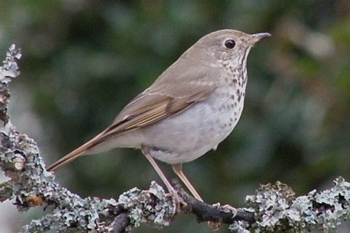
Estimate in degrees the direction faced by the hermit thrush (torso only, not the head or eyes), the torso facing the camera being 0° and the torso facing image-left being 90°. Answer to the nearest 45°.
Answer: approximately 270°
